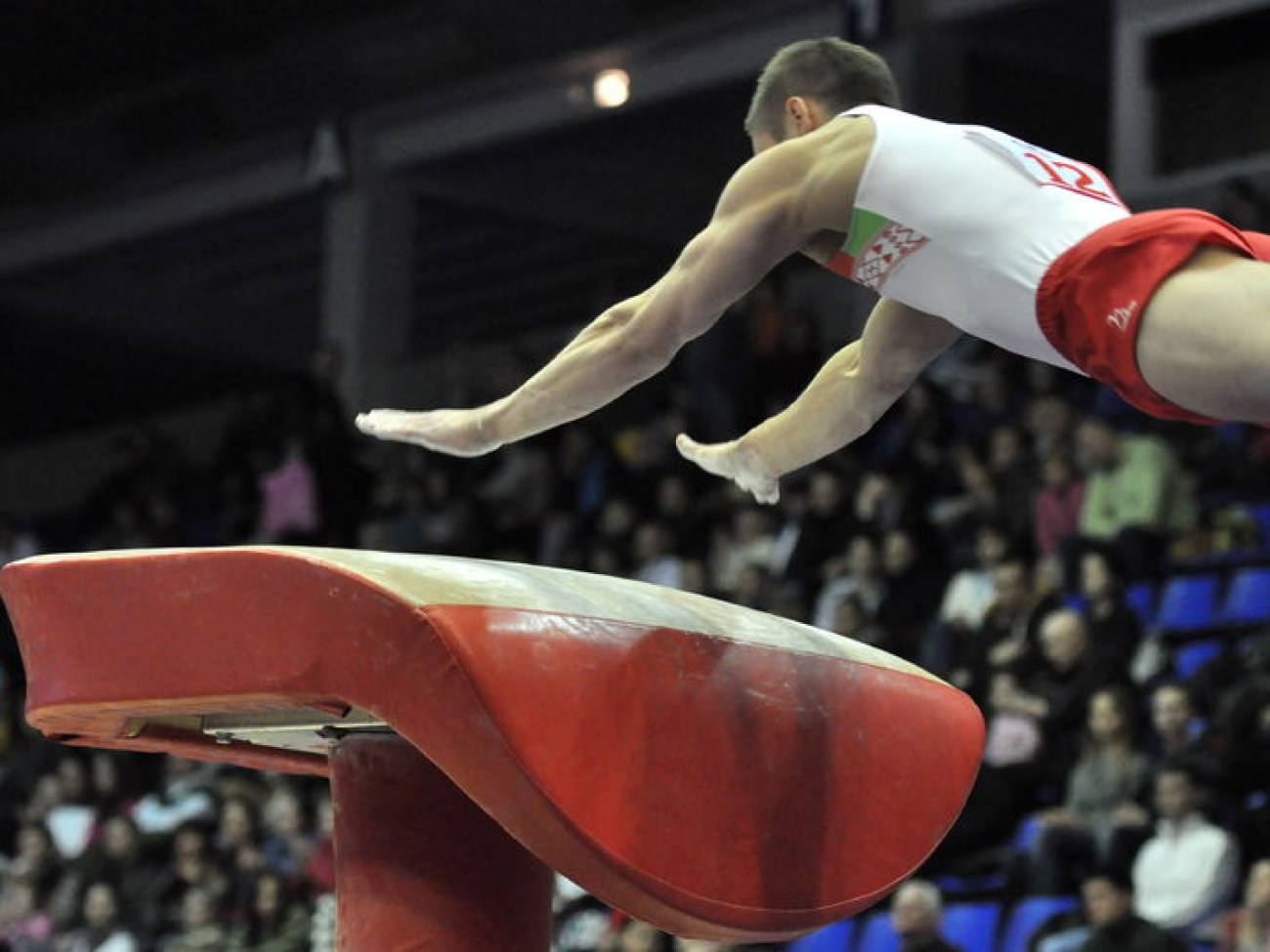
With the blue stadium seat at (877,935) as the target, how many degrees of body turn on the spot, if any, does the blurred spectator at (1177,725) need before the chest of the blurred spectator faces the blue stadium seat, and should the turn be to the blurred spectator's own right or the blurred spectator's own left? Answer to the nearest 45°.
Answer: approximately 45° to the blurred spectator's own right

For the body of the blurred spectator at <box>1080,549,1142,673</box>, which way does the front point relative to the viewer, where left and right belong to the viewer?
facing the viewer and to the left of the viewer

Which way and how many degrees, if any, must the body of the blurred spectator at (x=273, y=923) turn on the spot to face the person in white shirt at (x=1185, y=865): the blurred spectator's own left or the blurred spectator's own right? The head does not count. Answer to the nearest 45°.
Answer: approximately 45° to the blurred spectator's own left

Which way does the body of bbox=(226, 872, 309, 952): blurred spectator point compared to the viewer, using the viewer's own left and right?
facing the viewer

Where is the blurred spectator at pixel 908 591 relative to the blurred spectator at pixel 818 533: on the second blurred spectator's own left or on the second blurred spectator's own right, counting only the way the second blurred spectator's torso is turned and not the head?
on the second blurred spectator's own left

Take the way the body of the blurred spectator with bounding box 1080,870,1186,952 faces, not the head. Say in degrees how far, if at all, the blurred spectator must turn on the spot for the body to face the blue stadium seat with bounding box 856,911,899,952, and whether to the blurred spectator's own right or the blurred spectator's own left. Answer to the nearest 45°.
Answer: approximately 90° to the blurred spectator's own right

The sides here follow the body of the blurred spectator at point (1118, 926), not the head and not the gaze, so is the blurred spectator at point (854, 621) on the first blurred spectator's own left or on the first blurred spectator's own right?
on the first blurred spectator's own right

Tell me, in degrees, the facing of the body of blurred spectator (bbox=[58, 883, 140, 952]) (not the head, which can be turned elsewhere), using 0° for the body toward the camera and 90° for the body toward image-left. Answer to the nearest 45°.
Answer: approximately 0°

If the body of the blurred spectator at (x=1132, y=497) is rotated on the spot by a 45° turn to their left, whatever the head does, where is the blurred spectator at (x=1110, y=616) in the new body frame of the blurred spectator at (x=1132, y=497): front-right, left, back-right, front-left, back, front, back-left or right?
front

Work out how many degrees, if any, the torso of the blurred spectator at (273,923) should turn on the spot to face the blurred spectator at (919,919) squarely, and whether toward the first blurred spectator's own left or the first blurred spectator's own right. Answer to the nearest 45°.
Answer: approximately 45° to the first blurred spectator's own left
